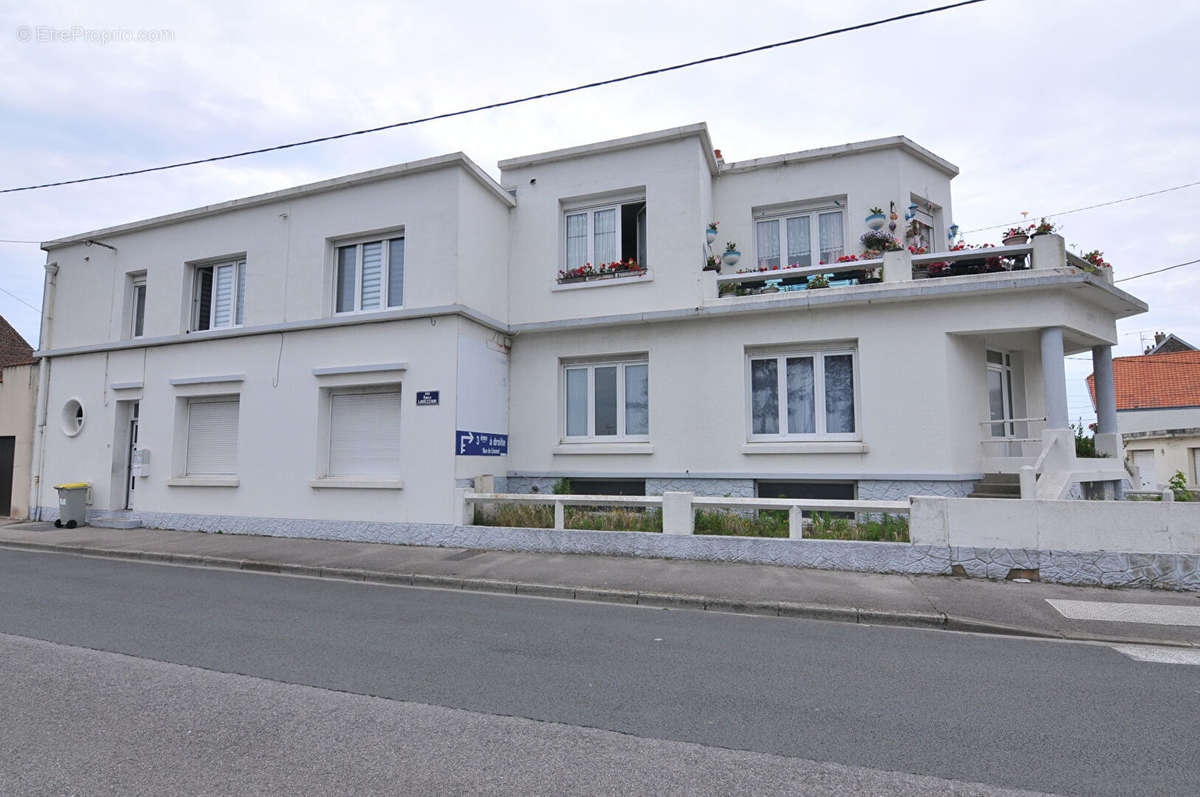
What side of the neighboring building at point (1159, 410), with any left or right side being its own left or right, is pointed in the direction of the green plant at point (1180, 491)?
front

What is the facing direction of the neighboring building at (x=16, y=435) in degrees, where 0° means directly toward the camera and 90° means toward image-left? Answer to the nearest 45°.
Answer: approximately 0°

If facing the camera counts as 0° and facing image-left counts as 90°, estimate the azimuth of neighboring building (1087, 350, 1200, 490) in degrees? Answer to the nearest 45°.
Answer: approximately 0°

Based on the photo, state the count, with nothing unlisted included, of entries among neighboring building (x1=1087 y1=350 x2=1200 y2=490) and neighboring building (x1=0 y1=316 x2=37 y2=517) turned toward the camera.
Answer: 2

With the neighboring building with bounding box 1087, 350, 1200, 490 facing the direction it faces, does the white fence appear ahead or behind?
ahead

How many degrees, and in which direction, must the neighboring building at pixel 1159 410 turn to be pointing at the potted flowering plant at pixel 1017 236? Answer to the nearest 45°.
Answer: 0° — it already faces it

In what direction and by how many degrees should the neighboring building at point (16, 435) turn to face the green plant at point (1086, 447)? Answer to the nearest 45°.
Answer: approximately 45° to its left

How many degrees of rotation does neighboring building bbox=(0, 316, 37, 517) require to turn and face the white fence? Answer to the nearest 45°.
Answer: approximately 45° to its left

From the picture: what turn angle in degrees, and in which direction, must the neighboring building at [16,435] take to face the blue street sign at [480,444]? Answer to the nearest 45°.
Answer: approximately 45° to its left

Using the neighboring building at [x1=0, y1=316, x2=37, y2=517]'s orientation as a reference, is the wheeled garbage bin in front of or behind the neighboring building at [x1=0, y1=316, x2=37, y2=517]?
in front
